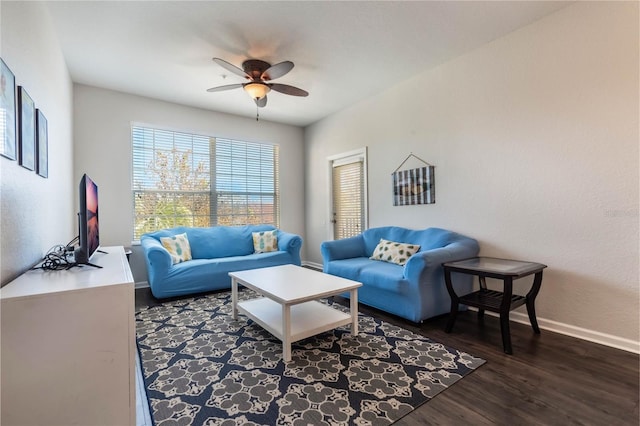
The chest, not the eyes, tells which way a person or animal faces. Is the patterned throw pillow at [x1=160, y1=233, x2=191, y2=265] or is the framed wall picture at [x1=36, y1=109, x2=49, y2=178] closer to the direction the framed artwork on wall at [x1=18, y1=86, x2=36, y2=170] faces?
the patterned throw pillow

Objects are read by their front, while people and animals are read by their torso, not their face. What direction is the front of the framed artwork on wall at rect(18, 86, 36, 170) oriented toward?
to the viewer's right

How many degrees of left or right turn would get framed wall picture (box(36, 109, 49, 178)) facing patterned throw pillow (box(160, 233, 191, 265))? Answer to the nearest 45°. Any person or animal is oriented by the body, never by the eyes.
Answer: approximately 45° to its left

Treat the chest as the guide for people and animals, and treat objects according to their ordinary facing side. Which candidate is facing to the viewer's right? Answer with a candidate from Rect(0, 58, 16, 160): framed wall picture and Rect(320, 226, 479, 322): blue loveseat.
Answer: the framed wall picture

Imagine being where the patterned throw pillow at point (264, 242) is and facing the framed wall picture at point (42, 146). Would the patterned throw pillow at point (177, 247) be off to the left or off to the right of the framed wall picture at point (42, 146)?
right

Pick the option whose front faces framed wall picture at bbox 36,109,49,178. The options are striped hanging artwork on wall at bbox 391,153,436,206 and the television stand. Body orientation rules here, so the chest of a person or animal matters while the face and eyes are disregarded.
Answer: the striped hanging artwork on wall

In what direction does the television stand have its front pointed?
to the viewer's right

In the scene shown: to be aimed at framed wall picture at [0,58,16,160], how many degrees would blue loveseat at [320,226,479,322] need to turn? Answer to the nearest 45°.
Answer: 0° — it already faces it

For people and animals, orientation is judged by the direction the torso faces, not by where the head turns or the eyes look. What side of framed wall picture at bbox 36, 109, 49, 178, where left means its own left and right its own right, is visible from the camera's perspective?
right

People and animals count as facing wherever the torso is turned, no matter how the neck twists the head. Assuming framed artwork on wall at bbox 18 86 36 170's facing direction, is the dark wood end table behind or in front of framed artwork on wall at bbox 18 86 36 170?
in front

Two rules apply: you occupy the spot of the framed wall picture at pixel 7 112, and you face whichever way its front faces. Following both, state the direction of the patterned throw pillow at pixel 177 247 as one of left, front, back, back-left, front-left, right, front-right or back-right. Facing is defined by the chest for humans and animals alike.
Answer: front-left

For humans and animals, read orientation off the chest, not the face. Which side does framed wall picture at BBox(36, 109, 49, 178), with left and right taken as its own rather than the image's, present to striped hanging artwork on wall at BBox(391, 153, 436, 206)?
front
